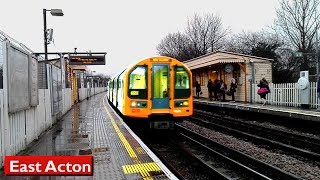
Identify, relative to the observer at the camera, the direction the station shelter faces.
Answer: facing the viewer and to the left of the viewer

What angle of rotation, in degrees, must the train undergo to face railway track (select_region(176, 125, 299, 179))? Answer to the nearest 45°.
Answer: approximately 45° to its left

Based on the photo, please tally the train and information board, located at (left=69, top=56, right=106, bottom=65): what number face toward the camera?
2

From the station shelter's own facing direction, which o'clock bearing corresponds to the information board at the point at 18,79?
The information board is roughly at 11 o'clock from the station shelter.

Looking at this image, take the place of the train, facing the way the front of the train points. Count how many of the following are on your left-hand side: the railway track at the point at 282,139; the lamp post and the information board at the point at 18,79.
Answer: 1

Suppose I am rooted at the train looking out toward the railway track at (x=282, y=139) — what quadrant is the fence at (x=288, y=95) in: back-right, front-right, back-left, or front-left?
front-left

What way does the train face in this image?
toward the camera

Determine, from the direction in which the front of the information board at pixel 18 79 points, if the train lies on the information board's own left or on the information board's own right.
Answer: on the information board's own left

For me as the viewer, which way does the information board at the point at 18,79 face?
facing the viewer and to the right of the viewer

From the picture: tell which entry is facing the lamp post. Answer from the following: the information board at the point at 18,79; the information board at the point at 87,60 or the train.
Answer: the information board at the point at 87,60

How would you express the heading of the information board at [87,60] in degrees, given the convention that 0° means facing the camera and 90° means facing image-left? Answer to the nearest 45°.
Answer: approximately 0°

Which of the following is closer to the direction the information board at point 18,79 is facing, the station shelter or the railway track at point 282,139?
the railway track

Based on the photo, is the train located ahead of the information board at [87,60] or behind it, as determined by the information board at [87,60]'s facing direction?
ahead

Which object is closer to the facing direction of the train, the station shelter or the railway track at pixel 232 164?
the railway track
